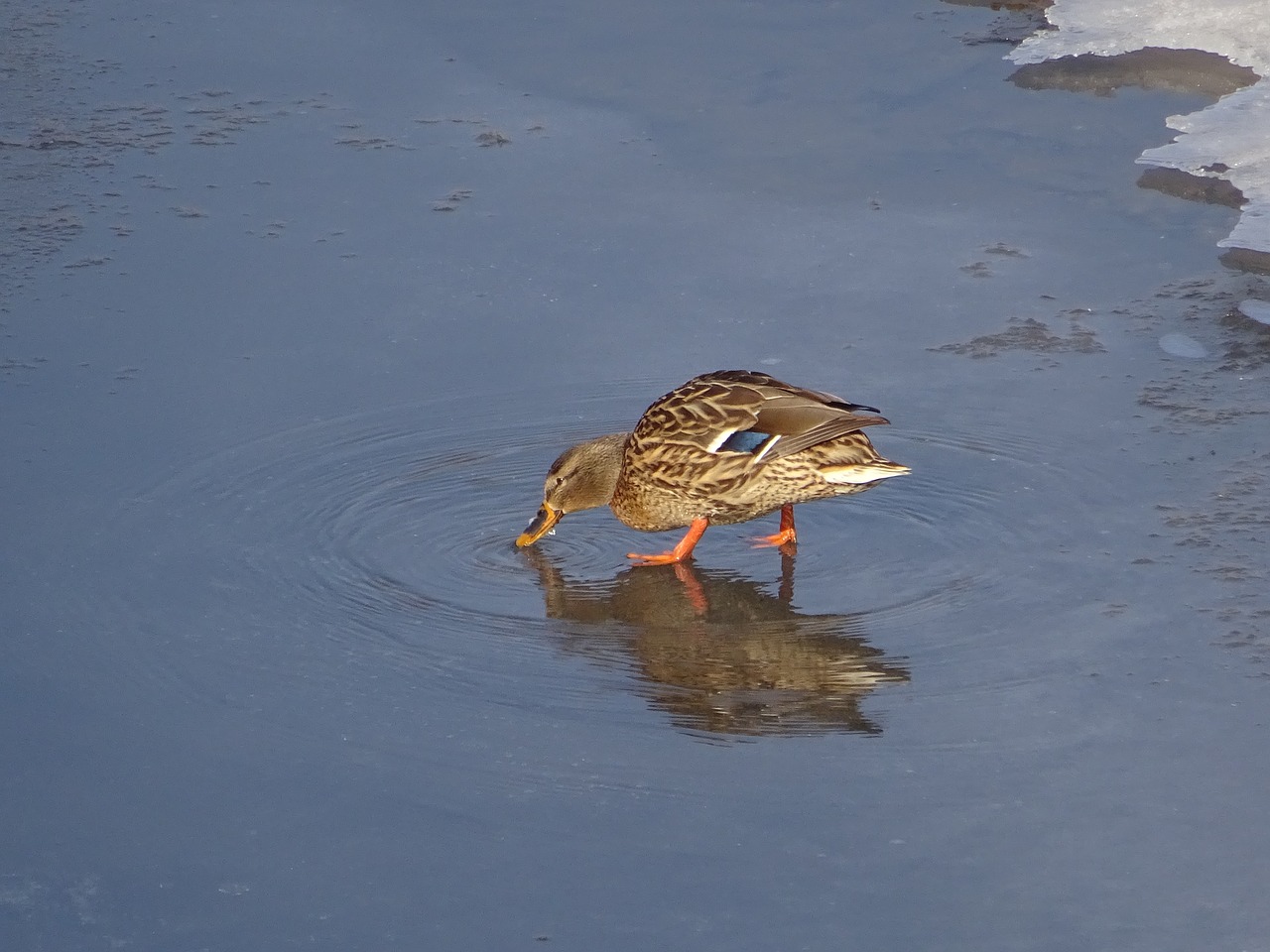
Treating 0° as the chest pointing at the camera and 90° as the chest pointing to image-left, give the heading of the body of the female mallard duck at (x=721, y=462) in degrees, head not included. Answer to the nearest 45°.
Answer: approximately 90°
